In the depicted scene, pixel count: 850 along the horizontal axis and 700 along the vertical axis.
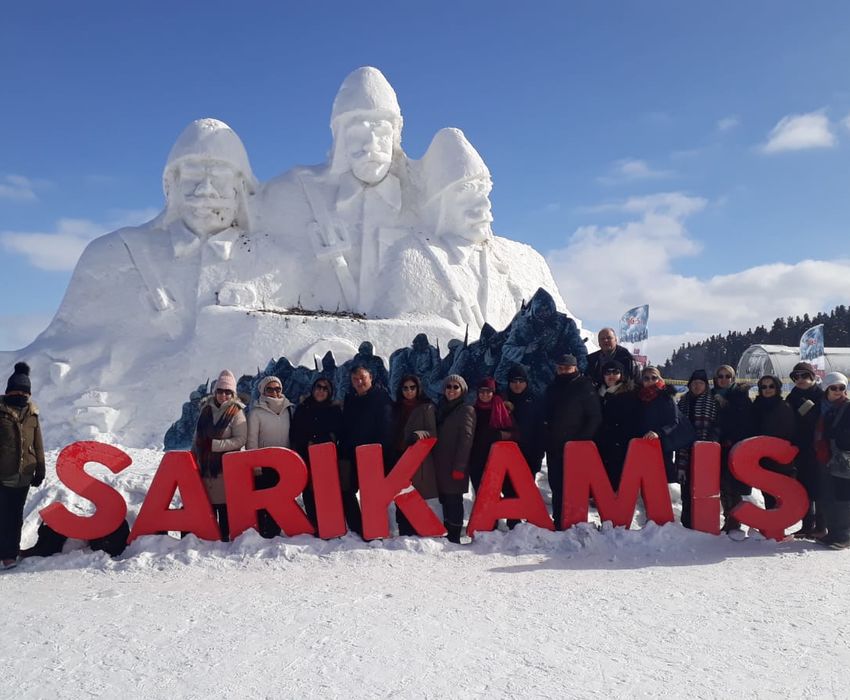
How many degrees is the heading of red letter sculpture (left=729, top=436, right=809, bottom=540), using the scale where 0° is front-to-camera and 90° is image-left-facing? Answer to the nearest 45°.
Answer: approximately 0°

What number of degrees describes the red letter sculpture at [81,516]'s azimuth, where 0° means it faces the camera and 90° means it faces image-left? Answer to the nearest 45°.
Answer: approximately 0°

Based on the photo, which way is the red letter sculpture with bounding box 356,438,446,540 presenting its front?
toward the camera

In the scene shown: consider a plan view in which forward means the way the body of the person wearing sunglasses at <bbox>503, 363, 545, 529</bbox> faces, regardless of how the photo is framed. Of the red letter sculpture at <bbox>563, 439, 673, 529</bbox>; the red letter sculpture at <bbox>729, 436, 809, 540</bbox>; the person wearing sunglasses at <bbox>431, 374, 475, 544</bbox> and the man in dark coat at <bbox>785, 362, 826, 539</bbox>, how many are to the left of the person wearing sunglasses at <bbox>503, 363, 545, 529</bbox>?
3

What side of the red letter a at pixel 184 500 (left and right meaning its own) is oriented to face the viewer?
front

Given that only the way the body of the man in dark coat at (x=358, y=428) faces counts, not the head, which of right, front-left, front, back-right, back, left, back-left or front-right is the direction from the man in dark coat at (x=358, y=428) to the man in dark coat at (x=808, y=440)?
left

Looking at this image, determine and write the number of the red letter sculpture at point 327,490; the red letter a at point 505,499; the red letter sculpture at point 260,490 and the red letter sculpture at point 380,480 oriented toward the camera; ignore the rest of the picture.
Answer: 4

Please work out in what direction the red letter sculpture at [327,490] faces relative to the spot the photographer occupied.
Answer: facing the viewer

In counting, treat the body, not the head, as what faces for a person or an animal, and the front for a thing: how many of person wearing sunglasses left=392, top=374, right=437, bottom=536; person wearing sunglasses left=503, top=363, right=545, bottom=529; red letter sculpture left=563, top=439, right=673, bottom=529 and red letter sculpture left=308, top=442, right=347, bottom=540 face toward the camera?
4

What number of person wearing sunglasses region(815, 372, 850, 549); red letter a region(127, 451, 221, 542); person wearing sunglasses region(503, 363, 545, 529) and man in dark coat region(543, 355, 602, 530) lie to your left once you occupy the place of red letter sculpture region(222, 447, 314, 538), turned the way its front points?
3

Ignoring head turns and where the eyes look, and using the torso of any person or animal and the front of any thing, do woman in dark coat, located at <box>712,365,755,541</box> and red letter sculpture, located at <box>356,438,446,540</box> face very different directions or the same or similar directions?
same or similar directions

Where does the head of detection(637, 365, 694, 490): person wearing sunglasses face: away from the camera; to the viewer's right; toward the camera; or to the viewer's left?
toward the camera
